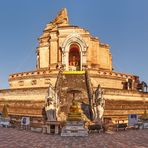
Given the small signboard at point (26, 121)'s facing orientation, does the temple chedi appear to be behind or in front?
behind

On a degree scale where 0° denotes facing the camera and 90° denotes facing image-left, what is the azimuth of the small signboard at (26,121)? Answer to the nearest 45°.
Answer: approximately 0°
